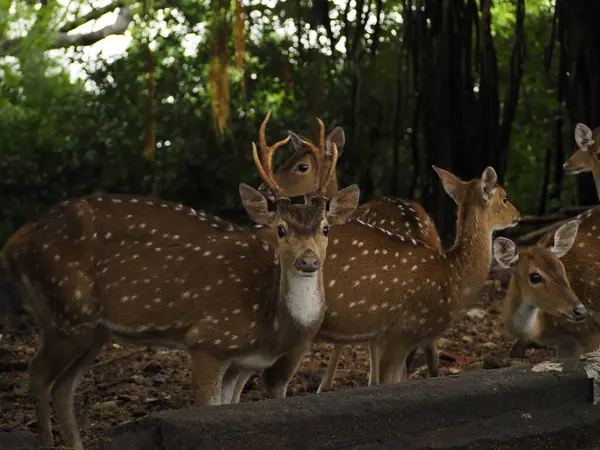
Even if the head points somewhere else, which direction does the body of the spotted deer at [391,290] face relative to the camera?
to the viewer's right

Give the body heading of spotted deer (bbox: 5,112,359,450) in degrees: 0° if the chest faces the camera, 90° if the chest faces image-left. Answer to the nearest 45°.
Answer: approximately 270°

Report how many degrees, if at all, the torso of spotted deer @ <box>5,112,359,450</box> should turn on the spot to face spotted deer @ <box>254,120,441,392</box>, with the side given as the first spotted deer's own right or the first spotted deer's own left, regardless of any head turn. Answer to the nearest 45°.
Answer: approximately 45° to the first spotted deer's own left

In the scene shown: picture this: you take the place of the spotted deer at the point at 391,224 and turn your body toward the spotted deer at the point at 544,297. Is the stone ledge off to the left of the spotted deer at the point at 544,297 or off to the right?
right
